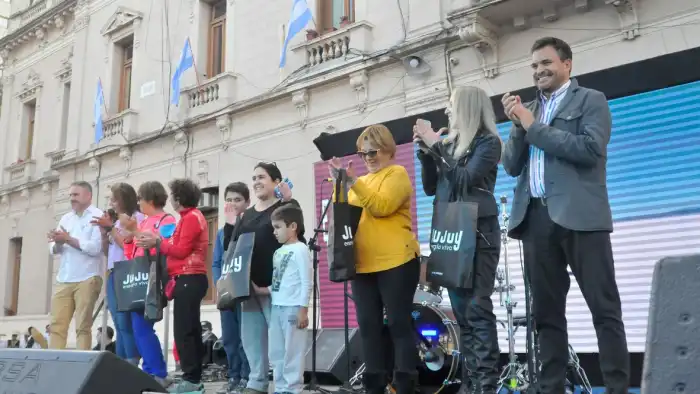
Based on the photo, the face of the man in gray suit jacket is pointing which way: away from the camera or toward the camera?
toward the camera

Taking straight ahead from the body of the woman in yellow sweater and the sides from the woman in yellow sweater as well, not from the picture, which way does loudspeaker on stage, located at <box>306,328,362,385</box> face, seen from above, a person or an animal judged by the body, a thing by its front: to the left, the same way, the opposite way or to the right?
the same way

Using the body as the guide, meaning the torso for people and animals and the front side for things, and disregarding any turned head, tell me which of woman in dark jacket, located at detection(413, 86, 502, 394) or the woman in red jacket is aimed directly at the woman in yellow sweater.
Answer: the woman in dark jacket

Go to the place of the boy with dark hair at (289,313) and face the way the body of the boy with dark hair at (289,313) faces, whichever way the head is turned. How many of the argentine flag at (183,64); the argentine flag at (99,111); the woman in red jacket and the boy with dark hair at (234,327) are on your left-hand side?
0

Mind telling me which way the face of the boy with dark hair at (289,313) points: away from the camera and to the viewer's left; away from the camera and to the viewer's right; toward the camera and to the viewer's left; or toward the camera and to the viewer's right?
toward the camera and to the viewer's left

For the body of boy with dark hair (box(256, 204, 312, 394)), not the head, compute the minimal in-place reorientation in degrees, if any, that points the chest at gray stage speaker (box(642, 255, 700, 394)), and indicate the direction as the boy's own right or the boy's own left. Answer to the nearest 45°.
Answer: approximately 45° to the boy's own left

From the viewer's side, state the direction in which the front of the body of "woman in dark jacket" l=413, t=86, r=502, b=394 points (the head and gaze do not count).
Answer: to the viewer's left

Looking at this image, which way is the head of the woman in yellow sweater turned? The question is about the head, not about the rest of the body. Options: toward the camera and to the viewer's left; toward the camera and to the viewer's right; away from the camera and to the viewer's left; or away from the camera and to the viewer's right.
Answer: toward the camera and to the viewer's left

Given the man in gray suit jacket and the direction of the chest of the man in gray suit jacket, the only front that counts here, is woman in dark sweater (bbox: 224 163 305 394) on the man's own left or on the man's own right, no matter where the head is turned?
on the man's own right

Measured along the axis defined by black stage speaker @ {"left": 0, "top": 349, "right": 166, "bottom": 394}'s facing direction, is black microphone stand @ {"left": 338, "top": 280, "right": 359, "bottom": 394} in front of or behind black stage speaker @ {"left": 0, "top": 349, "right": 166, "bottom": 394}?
in front

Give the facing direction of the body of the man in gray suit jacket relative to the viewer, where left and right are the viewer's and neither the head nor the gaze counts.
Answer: facing the viewer and to the left of the viewer

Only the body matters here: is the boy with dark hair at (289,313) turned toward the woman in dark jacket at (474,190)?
no

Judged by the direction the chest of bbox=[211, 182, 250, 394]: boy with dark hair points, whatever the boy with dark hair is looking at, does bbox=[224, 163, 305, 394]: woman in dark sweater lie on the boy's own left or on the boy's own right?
on the boy's own left

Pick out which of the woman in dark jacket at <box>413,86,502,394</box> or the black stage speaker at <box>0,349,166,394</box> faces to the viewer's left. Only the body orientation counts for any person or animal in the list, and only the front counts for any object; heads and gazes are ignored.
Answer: the woman in dark jacket
